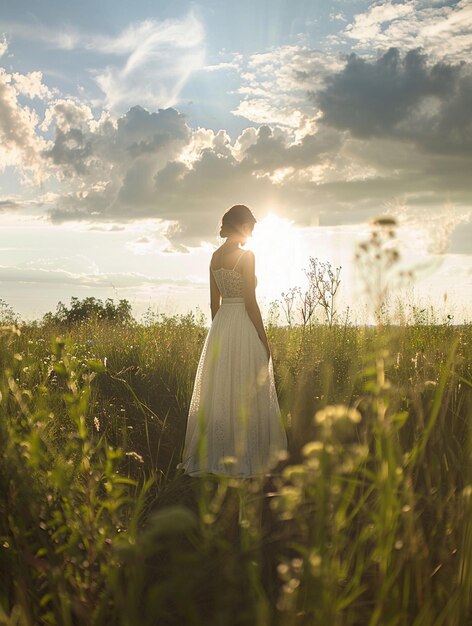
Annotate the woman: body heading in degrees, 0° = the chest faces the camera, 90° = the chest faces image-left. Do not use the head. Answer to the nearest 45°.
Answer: approximately 225°
